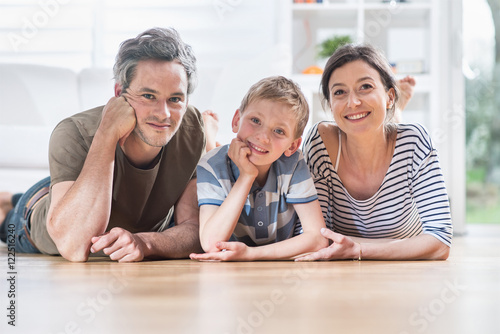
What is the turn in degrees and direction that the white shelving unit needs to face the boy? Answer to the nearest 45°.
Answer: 0° — it already faces them

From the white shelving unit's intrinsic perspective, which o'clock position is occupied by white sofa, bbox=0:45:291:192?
The white sofa is roughly at 2 o'clock from the white shelving unit.

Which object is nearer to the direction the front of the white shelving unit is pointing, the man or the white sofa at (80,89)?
the man

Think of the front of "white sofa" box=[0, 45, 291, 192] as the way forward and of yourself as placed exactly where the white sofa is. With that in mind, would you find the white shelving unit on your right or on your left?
on your left

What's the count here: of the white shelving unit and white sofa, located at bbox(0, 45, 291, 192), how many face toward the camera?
2

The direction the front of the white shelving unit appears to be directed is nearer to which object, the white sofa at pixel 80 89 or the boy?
the boy

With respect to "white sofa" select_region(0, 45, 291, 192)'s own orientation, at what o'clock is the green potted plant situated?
The green potted plant is roughly at 9 o'clock from the white sofa.

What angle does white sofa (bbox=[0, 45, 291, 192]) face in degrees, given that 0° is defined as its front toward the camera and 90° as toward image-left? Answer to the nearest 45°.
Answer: approximately 0°

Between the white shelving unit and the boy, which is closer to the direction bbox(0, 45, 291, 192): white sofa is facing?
the boy
